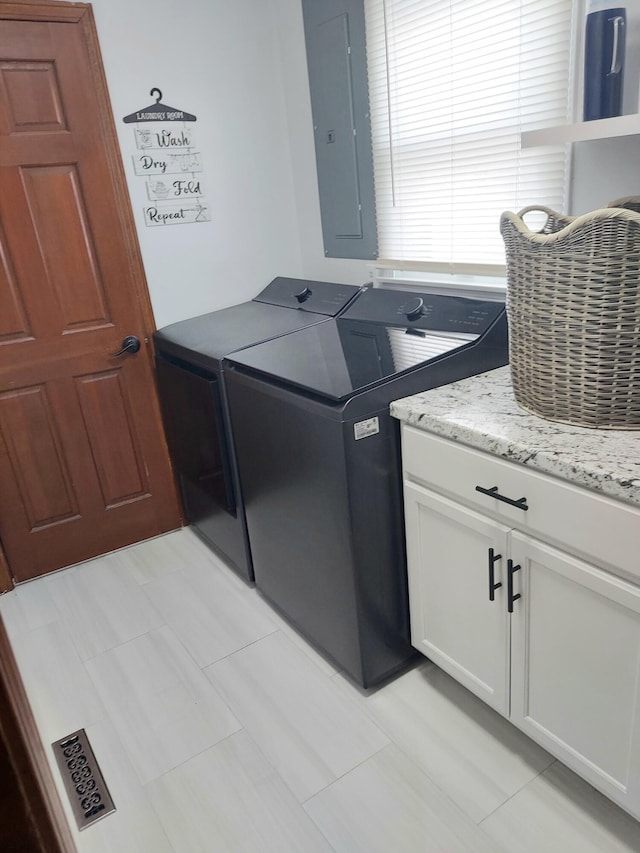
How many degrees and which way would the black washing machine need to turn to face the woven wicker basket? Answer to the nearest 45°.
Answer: approximately 90° to its left

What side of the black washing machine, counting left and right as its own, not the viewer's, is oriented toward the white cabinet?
left

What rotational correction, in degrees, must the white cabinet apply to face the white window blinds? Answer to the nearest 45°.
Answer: approximately 135° to its right

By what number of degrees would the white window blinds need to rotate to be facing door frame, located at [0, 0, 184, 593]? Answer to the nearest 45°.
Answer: approximately 45° to its right

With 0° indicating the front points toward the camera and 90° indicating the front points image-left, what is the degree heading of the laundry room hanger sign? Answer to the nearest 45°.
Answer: approximately 315°

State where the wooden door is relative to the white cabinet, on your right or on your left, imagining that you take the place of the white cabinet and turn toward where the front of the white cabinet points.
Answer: on your right
